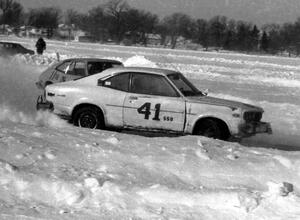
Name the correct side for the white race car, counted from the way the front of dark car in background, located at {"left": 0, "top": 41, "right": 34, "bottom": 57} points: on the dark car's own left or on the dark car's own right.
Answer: on the dark car's own right

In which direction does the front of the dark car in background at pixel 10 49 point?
to the viewer's right
